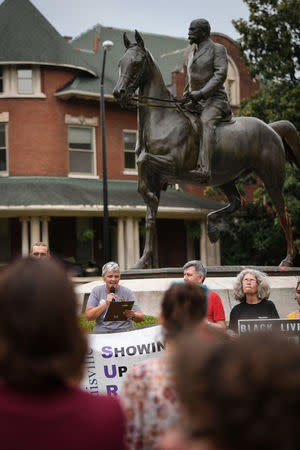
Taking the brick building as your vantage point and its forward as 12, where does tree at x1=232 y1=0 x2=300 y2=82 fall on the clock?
The tree is roughly at 10 o'clock from the brick building.

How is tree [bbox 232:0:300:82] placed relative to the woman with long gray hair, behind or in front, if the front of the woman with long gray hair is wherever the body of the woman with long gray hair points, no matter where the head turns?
behind

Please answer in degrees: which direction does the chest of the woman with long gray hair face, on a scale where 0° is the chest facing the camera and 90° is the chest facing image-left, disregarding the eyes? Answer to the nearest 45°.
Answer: approximately 0°

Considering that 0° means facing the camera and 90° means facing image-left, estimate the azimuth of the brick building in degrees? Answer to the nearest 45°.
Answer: approximately 0°

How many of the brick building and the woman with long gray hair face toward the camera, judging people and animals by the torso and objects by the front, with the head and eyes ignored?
2

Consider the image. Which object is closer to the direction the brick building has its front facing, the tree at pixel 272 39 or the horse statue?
the horse statue

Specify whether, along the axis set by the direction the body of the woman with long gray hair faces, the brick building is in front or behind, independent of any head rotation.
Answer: behind

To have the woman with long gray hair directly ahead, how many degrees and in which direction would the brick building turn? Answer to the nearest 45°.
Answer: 0° — it already faces them

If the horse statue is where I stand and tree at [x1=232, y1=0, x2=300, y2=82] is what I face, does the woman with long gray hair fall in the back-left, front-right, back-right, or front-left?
back-right
